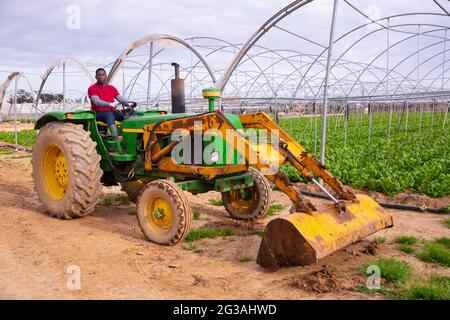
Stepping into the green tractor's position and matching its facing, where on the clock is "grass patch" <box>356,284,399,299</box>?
The grass patch is roughly at 12 o'clock from the green tractor.

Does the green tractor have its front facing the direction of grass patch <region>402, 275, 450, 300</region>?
yes

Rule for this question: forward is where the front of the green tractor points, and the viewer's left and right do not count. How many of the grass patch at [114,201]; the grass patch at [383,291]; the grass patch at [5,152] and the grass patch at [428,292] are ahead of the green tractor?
2

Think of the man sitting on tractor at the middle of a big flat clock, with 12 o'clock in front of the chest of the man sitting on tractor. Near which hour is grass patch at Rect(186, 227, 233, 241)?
The grass patch is roughly at 12 o'clock from the man sitting on tractor.

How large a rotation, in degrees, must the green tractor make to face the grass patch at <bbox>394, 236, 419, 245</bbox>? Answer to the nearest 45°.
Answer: approximately 45° to its left

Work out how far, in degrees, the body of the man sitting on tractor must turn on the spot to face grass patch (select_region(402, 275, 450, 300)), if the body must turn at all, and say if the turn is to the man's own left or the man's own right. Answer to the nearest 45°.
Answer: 0° — they already face it

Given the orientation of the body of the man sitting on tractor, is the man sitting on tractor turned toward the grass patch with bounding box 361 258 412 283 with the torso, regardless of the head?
yes

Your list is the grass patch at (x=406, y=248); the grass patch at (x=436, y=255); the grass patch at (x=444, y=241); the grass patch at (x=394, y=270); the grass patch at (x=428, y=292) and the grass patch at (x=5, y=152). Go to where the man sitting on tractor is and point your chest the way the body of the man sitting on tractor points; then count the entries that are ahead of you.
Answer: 5

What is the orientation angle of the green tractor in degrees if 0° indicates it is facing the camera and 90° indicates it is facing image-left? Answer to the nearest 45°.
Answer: approximately 315°

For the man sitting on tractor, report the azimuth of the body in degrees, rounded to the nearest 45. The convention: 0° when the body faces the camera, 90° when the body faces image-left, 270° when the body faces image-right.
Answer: approximately 315°
